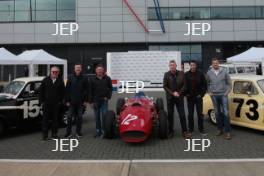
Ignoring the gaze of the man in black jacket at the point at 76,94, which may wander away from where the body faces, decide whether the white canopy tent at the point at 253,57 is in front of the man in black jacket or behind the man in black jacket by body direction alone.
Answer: behind

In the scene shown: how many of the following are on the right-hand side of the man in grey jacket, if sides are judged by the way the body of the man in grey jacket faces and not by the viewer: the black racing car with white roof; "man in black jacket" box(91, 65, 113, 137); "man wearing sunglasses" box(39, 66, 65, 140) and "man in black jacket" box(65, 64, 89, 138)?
4

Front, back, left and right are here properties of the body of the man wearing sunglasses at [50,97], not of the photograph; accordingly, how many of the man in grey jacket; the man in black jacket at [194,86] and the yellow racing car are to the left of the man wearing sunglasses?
3

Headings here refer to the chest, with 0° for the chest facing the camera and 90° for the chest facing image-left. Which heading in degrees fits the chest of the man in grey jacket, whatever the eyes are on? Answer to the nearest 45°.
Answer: approximately 0°

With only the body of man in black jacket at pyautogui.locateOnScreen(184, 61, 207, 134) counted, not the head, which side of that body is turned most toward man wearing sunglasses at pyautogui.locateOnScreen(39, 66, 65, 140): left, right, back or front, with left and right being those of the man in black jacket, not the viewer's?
right
